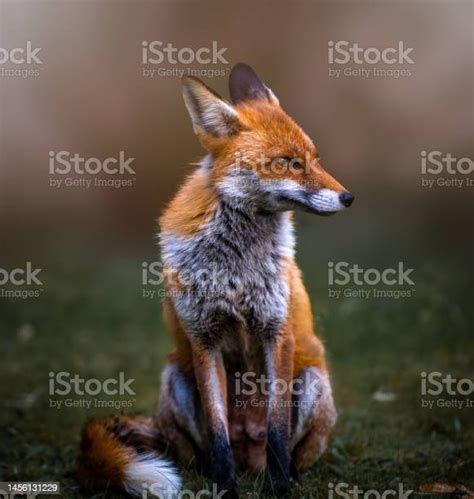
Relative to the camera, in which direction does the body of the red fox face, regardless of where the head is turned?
toward the camera
